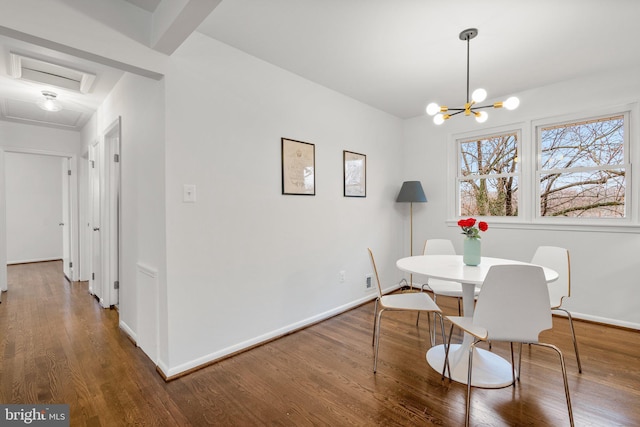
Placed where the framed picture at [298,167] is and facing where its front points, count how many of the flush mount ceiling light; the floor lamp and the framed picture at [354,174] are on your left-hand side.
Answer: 2

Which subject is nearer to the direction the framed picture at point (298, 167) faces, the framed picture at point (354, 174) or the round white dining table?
the round white dining table

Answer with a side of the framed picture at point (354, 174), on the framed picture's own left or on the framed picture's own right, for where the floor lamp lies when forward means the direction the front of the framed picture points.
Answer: on the framed picture's own left

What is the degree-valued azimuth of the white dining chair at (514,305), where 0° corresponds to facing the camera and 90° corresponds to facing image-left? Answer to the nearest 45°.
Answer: approximately 135°

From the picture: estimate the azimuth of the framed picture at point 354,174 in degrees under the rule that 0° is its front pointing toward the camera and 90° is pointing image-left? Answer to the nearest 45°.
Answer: approximately 315°

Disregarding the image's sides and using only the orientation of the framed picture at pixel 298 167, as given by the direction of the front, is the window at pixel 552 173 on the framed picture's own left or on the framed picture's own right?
on the framed picture's own left

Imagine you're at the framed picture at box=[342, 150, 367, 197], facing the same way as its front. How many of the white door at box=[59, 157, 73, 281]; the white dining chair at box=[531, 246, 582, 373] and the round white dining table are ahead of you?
2

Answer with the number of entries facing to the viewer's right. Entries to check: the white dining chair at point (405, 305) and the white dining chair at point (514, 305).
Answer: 1

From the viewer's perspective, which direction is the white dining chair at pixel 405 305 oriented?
to the viewer's right

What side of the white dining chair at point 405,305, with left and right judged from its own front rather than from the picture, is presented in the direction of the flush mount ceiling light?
back

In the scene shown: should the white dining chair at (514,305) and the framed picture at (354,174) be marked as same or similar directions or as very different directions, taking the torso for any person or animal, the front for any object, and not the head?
very different directions
